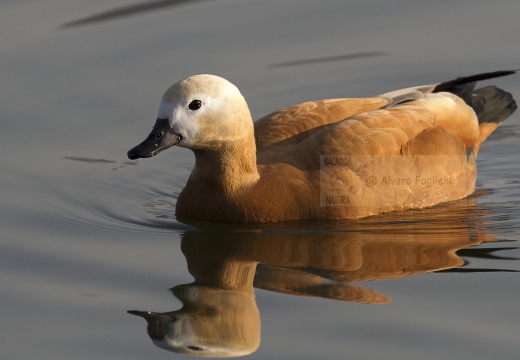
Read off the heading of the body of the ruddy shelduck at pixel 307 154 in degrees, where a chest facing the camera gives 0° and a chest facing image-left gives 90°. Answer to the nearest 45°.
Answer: approximately 90°
